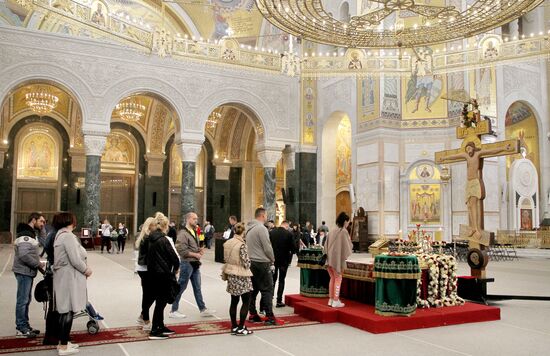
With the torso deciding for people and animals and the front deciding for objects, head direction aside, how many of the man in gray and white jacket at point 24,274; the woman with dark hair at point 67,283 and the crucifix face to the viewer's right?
2

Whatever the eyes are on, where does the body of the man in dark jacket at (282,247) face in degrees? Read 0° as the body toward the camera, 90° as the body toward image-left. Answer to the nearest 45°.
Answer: approximately 225°

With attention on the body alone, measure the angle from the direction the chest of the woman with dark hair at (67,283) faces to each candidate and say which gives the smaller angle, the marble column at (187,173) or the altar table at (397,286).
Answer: the altar table

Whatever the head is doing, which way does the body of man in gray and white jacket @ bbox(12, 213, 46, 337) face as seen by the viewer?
to the viewer's right

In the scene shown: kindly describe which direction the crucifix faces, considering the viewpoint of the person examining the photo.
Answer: facing the viewer and to the left of the viewer

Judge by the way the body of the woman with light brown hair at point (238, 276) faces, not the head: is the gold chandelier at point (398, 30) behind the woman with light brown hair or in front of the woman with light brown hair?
in front

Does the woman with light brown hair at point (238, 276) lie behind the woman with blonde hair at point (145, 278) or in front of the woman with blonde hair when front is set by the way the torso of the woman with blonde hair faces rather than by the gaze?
in front

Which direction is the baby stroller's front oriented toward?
to the viewer's right

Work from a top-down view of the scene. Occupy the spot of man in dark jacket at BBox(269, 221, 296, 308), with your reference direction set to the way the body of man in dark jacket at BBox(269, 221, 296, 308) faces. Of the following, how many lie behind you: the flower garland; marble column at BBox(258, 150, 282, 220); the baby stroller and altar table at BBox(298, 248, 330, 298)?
1

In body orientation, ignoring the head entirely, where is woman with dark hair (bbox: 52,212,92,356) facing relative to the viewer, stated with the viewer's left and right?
facing to the right of the viewer

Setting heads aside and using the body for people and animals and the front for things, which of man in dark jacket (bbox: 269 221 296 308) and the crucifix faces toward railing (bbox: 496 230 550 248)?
the man in dark jacket

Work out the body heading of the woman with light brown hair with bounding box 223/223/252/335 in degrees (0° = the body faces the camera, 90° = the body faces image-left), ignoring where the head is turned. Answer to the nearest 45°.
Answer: approximately 225°
